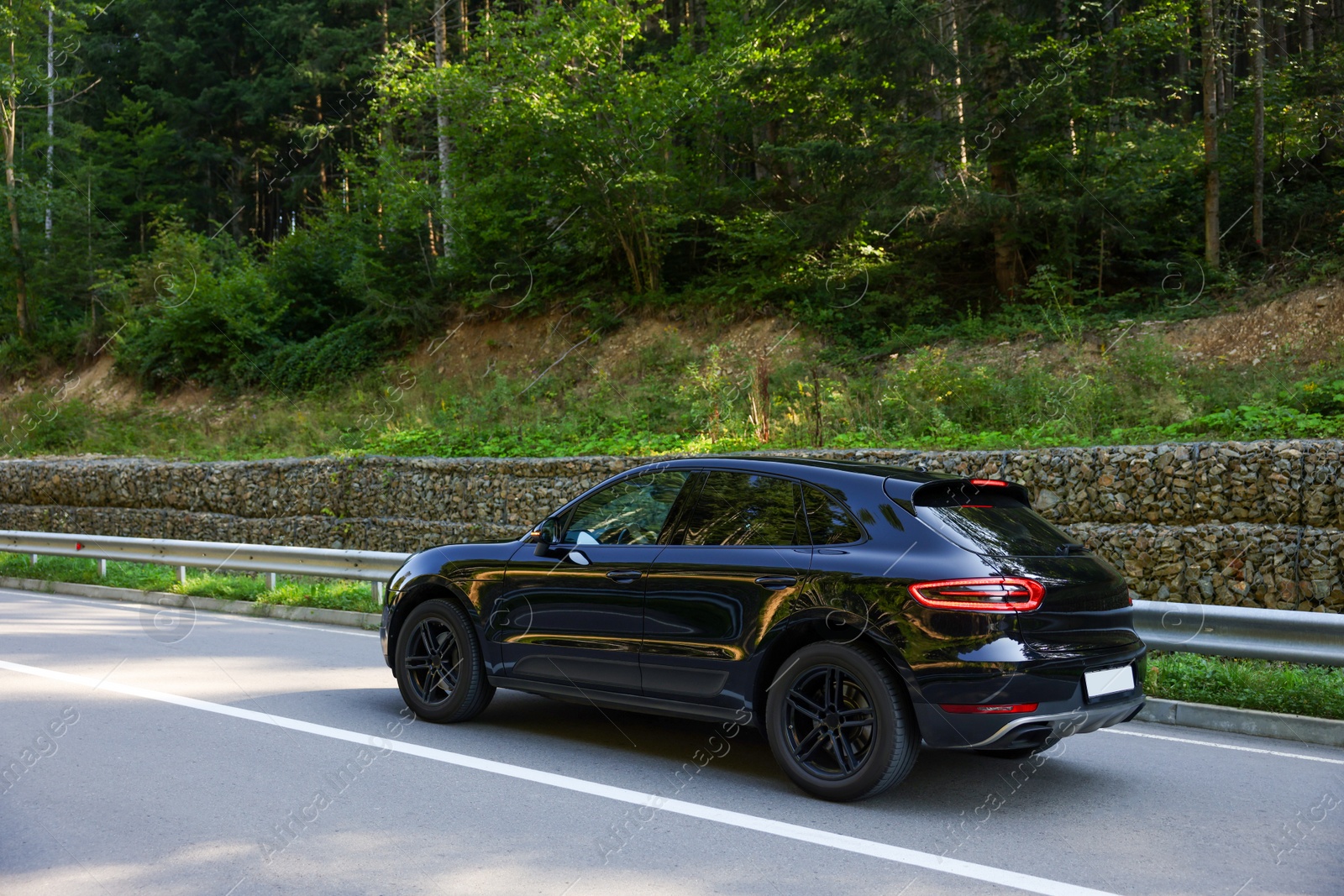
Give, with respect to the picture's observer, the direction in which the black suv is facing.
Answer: facing away from the viewer and to the left of the viewer

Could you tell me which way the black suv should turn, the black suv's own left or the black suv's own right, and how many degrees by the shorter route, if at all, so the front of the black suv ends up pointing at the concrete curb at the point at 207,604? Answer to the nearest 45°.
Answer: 0° — it already faces it

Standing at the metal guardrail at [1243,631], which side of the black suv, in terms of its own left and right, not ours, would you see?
right

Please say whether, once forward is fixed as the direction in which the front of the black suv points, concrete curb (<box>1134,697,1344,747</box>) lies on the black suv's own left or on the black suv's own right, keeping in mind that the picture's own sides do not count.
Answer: on the black suv's own right

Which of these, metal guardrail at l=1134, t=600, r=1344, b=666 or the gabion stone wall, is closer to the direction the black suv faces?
the gabion stone wall

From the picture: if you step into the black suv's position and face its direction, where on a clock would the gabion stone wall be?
The gabion stone wall is roughly at 2 o'clock from the black suv.
